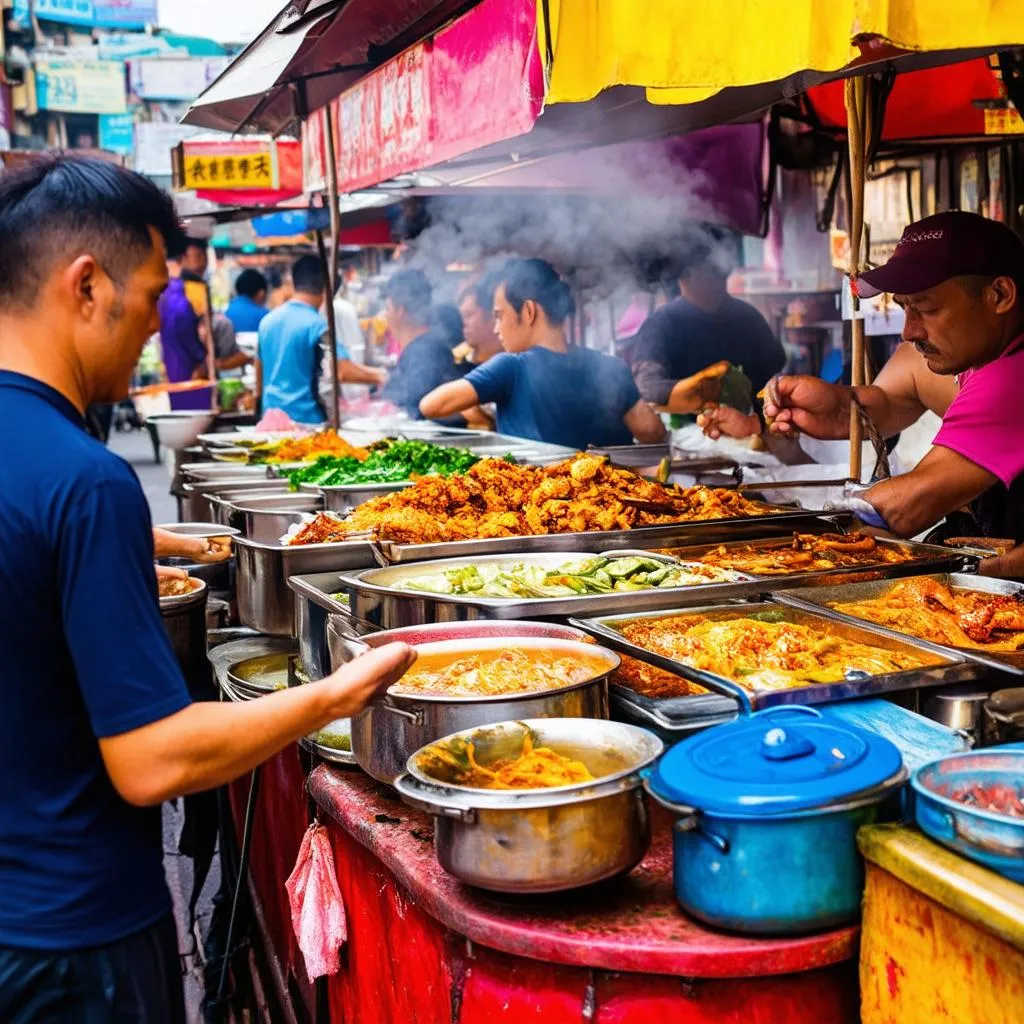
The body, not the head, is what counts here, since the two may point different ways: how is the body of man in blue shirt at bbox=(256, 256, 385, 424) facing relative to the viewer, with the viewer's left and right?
facing away from the viewer and to the right of the viewer

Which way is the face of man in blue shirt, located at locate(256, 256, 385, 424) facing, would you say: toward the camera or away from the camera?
away from the camera

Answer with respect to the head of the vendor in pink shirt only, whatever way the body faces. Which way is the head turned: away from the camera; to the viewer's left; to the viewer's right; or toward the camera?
to the viewer's left

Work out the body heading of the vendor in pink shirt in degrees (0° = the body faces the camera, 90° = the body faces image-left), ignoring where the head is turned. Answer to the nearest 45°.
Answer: approximately 45°

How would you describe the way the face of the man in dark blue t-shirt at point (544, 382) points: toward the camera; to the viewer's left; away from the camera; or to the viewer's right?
to the viewer's left
